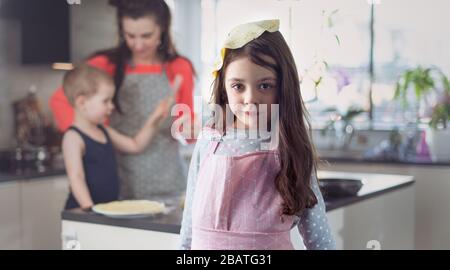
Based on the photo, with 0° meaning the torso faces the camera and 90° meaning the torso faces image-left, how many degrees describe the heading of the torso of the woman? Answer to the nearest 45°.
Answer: approximately 0°

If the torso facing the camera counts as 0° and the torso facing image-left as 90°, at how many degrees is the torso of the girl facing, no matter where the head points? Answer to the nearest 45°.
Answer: approximately 0°

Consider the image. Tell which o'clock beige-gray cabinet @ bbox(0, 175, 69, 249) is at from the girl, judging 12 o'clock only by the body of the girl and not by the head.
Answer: The beige-gray cabinet is roughly at 5 o'clock from the girl.

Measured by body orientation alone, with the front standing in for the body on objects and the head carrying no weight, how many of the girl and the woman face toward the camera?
2

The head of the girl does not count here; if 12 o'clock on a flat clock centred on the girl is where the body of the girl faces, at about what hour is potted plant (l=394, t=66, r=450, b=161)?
The potted plant is roughly at 7 o'clock from the girl.
